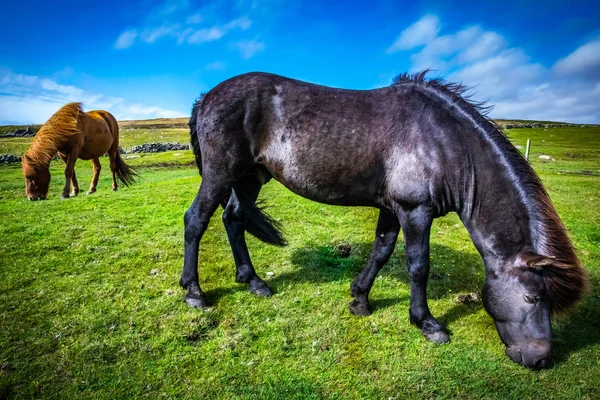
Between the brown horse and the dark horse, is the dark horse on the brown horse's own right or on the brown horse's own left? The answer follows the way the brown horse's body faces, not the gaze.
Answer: on the brown horse's own left

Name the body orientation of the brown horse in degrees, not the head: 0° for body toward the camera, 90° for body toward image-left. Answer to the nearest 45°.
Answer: approximately 45°
